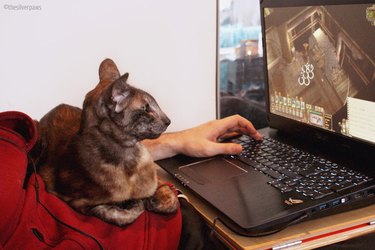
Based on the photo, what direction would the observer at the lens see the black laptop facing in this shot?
facing the viewer and to the left of the viewer
